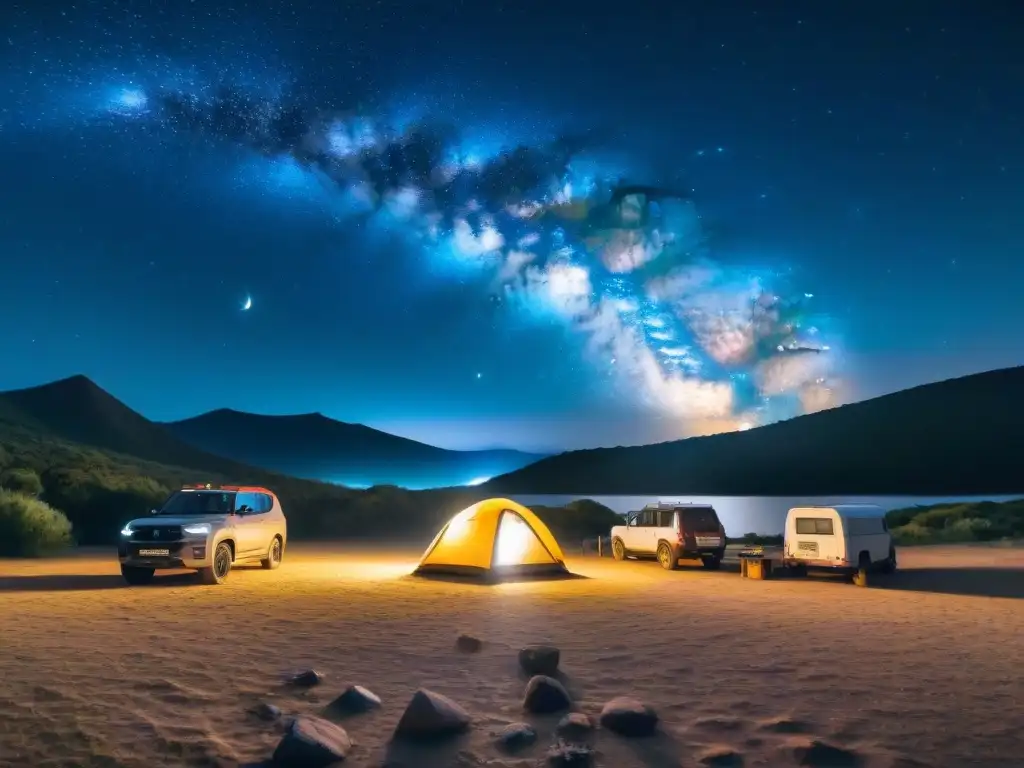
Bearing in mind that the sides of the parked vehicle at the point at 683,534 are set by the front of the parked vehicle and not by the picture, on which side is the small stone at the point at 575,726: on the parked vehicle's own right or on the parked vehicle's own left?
on the parked vehicle's own left

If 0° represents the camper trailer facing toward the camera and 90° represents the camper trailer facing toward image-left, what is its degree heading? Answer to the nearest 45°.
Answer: approximately 225°

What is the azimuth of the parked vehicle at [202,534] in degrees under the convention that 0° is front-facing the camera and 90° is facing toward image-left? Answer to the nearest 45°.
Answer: approximately 45°

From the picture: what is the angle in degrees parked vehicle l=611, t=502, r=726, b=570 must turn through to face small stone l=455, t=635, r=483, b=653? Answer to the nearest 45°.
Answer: approximately 135° to its left

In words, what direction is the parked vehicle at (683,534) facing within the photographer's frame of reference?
facing away from the viewer and to the left of the viewer

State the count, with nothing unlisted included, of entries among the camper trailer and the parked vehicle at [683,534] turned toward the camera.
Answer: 0

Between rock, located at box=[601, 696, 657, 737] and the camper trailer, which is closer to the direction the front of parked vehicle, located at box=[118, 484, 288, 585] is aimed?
the rock

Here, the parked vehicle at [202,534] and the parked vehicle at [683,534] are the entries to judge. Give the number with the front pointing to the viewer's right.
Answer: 0

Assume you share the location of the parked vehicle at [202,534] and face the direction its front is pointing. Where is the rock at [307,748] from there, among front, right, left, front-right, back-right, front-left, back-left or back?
front-left

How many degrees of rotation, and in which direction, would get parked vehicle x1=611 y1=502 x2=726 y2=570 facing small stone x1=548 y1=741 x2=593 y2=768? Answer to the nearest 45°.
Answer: approximately 135° to its left

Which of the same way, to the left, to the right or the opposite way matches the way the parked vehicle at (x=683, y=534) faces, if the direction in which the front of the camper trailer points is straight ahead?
to the left

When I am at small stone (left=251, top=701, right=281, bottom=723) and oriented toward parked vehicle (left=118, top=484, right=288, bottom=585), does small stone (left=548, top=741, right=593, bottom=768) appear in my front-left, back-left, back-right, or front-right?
back-right

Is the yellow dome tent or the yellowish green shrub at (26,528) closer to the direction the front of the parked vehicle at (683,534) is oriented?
the yellowish green shrub

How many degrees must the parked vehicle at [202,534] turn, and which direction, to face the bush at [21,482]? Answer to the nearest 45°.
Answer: approximately 135° to its right

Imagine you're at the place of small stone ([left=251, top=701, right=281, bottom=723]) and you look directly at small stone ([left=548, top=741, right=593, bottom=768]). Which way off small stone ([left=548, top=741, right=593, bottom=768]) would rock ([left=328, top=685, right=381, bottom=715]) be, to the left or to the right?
left
